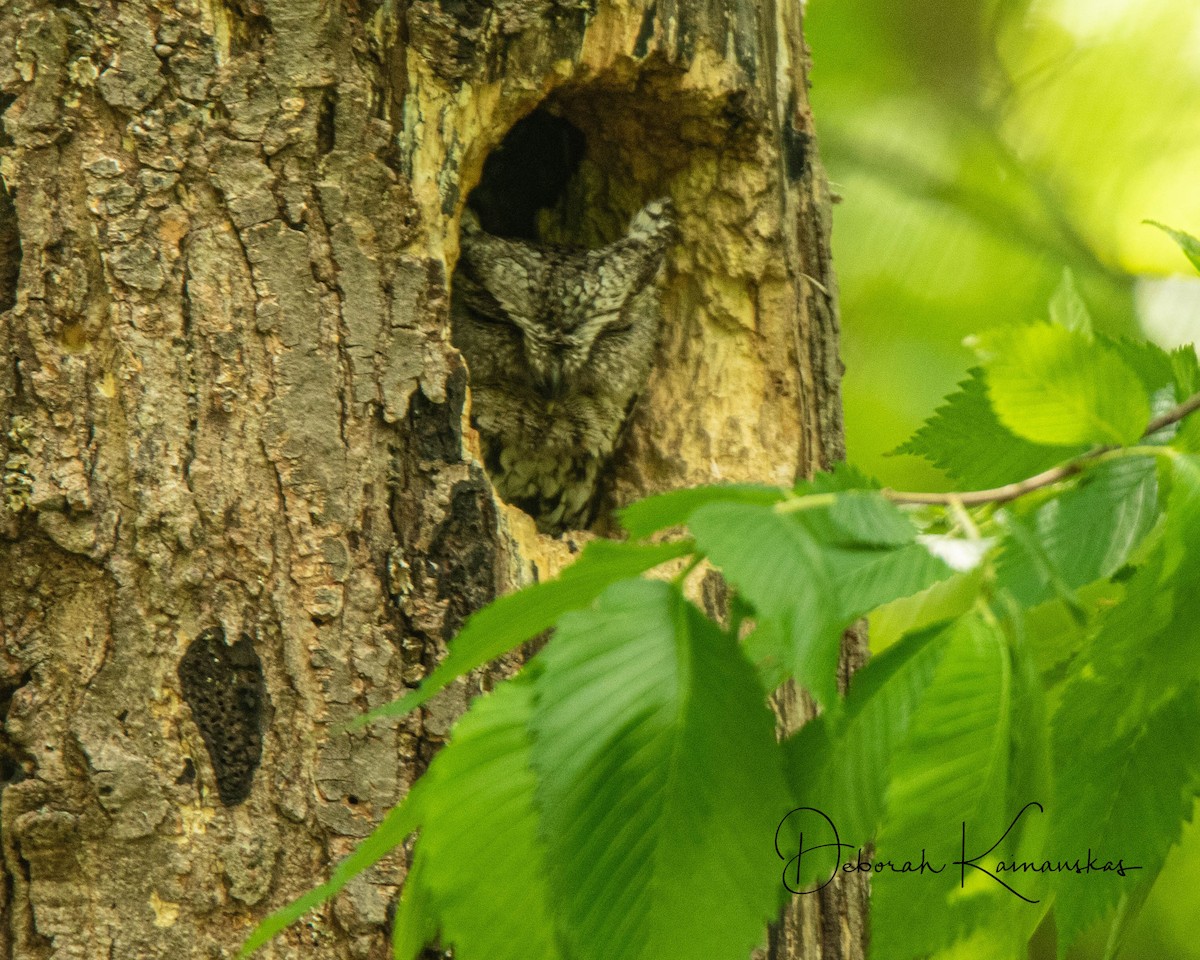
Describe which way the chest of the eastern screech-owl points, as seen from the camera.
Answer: toward the camera

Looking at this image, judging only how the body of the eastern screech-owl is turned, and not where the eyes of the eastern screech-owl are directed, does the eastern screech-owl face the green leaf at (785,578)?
yes

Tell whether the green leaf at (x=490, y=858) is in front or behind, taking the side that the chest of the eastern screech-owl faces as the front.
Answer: in front

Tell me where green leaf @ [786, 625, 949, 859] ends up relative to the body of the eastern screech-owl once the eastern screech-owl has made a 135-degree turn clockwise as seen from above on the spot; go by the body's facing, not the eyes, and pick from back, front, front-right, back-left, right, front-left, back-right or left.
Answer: back-left

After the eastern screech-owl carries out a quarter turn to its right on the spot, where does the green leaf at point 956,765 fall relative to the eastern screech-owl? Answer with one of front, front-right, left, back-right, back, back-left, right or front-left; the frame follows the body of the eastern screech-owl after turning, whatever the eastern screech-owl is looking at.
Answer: left

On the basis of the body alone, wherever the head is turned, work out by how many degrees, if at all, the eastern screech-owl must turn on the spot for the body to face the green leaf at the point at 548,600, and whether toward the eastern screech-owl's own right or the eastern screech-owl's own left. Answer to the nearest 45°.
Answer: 0° — it already faces it

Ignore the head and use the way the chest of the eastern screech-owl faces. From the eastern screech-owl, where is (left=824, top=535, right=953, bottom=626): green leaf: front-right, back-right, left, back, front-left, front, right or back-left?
front

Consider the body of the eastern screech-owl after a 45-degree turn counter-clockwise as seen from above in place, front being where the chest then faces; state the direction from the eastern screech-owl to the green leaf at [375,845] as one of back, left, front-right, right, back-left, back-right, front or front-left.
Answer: front-right

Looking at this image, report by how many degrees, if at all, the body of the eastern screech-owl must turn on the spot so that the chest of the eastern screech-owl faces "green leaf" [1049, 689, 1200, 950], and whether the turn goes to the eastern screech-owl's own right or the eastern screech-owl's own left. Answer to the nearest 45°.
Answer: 0° — it already faces it

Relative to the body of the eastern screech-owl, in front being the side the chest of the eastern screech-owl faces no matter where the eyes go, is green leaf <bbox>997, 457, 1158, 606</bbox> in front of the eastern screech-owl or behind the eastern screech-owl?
in front
